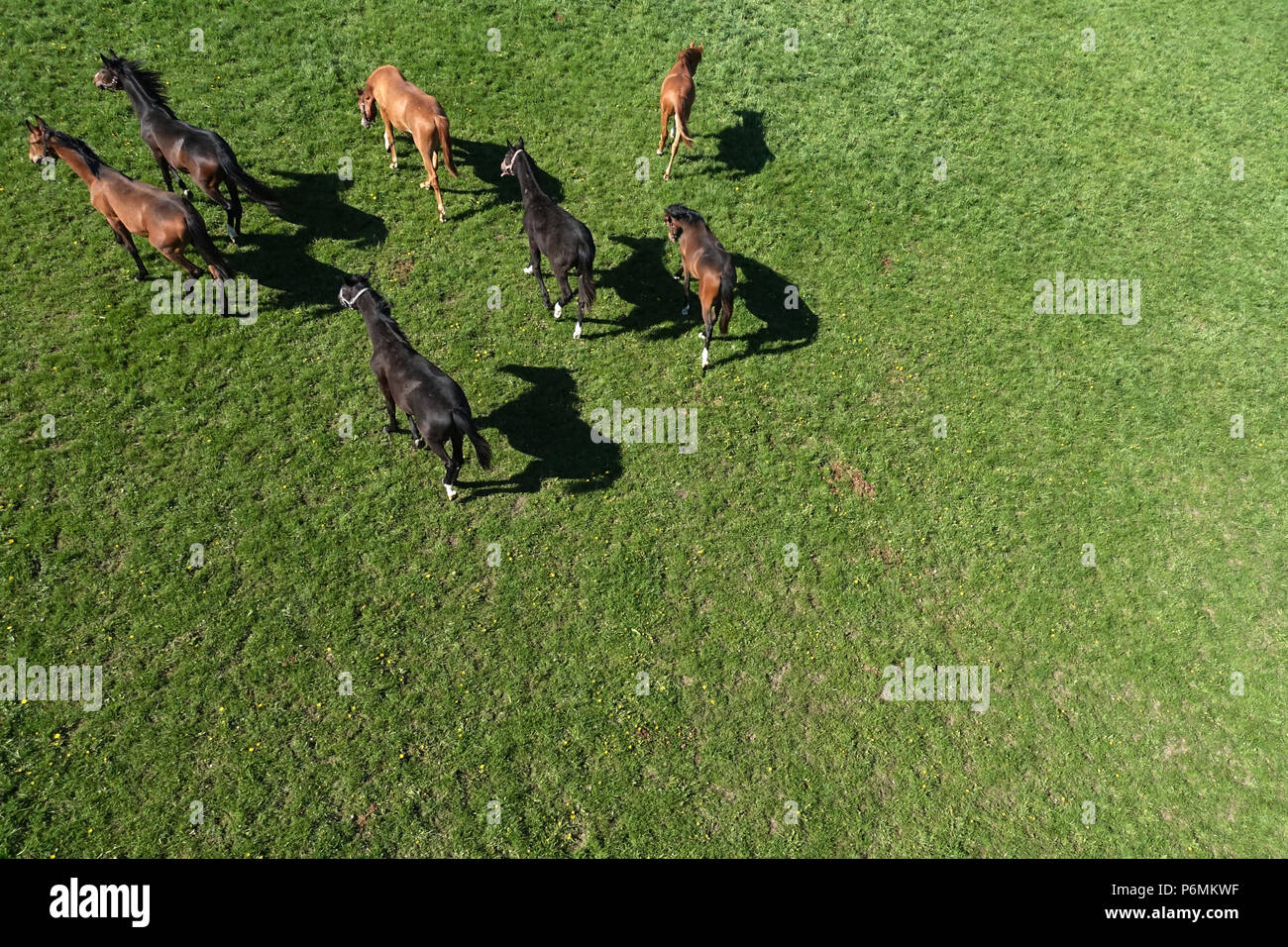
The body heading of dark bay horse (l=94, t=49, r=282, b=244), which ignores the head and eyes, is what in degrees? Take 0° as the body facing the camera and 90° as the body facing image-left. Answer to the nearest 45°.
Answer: approximately 135°

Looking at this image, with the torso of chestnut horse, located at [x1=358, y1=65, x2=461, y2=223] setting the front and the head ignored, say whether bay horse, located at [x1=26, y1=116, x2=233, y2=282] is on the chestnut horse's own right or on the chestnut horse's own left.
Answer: on the chestnut horse's own left

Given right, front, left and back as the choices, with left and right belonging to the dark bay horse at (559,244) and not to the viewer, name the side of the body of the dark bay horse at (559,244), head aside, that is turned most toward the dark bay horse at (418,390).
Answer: left

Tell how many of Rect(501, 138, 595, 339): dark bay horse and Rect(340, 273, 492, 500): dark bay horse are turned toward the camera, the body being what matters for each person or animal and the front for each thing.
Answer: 0

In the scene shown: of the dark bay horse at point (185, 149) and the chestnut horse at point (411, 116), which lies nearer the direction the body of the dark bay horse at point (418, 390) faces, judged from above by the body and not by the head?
the dark bay horse

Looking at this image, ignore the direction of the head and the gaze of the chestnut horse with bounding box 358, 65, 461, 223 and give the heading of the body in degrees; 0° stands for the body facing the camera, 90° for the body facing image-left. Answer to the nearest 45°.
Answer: approximately 135°

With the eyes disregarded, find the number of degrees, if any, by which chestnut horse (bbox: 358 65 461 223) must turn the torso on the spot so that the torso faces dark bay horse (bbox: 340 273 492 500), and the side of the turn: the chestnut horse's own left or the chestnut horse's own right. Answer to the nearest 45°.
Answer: approximately 135° to the chestnut horse's own left

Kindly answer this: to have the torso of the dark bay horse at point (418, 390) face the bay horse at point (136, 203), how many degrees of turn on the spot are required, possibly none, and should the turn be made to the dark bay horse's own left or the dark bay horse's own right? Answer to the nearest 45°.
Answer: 0° — it already faces it

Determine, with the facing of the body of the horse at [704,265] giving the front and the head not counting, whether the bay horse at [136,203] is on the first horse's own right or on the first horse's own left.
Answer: on the first horse's own left
